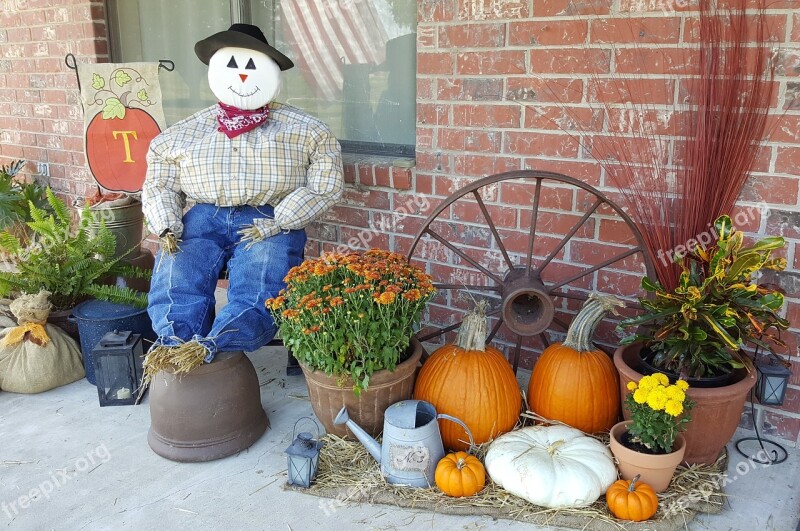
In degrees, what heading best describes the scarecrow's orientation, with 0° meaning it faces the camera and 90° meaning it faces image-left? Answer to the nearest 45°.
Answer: approximately 0°

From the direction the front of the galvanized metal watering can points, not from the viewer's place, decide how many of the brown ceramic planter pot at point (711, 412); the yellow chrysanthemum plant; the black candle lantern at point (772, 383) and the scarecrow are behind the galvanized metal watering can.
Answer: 3

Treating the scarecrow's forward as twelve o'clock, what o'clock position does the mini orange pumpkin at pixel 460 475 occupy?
The mini orange pumpkin is roughly at 11 o'clock from the scarecrow.

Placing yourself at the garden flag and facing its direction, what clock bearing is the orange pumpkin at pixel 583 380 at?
The orange pumpkin is roughly at 11 o'clock from the garden flag.

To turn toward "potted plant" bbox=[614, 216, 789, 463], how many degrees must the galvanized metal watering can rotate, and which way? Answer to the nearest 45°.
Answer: approximately 180°

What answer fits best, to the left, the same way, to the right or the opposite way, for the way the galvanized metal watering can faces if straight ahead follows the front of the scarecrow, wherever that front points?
to the right

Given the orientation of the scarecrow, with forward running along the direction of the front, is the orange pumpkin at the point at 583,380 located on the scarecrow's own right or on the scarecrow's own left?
on the scarecrow's own left

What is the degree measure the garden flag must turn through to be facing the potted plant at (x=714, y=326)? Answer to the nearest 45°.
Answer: approximately 45° to its left

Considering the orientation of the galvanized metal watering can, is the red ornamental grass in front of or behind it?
behind

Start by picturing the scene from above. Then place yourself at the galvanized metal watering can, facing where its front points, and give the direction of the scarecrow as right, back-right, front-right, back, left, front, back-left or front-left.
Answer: front-right

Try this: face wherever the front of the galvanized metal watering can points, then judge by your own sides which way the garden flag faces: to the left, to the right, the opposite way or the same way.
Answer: to the left

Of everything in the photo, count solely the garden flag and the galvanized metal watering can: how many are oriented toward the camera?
1

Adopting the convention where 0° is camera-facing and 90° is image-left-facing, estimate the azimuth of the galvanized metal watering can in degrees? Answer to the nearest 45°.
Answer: approximately 90°
